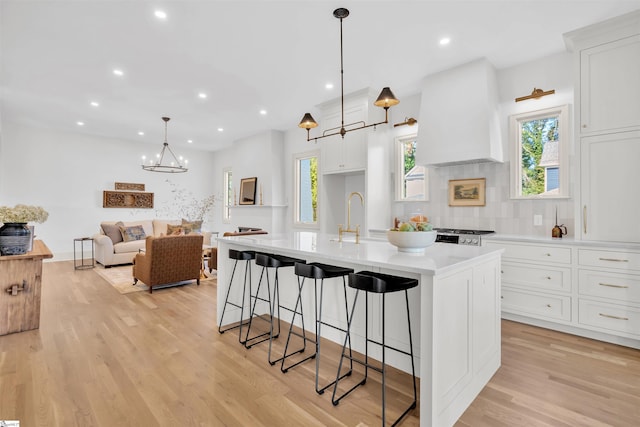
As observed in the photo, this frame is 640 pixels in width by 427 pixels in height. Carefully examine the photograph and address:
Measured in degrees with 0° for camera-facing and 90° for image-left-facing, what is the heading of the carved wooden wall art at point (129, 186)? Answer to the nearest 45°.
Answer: approximately 0°

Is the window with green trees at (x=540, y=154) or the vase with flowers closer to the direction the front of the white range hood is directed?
the vase with flowers

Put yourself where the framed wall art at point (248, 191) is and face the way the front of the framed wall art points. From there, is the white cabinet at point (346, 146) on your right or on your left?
on your left

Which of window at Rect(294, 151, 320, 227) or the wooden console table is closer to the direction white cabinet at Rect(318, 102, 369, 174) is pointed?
the wooden console table

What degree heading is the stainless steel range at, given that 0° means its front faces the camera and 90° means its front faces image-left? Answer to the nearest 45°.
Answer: approximately 45°

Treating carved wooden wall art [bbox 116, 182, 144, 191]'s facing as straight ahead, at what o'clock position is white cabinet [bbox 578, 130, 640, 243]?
The white cabinet is roughly at 11 o'clock from the carved wooden wall art.

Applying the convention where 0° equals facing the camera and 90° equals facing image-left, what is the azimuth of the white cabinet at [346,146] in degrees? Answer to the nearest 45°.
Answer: approximately 45°
